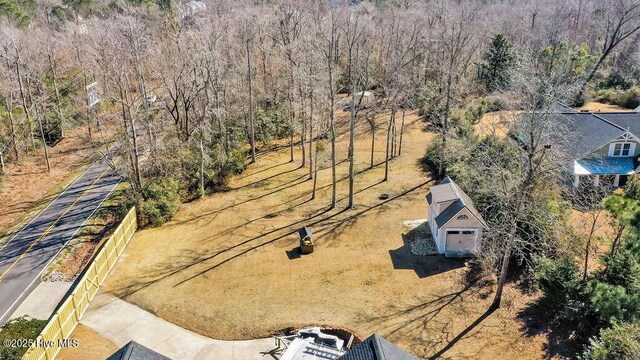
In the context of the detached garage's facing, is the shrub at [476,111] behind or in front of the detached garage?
behind

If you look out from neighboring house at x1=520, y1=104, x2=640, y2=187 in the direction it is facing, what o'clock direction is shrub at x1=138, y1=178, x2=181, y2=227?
The shrub is roughly at 2 o'clock from the neighboring house.

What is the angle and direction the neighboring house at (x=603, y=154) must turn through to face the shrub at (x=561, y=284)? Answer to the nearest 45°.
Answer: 0° — it already faces it

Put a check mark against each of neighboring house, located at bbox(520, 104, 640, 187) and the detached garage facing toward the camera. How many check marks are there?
2

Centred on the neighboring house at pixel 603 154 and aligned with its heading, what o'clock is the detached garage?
The detached garage is roughly at 1 o'clock from the neighboring house.

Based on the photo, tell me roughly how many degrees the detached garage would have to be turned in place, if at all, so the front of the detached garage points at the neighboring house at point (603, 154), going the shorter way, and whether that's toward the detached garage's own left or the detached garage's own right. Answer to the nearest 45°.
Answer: approximately 135° to the detached garage's own left

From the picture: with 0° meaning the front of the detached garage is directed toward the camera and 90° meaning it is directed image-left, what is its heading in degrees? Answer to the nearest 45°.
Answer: approximately 0°

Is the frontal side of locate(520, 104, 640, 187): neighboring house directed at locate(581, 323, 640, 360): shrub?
yes

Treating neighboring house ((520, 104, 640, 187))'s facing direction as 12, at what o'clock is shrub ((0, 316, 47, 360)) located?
The shrub is roughly at 1 o'clock from the neighboring house.

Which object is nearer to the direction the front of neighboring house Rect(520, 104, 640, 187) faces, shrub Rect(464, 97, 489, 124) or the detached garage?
the detached garage
